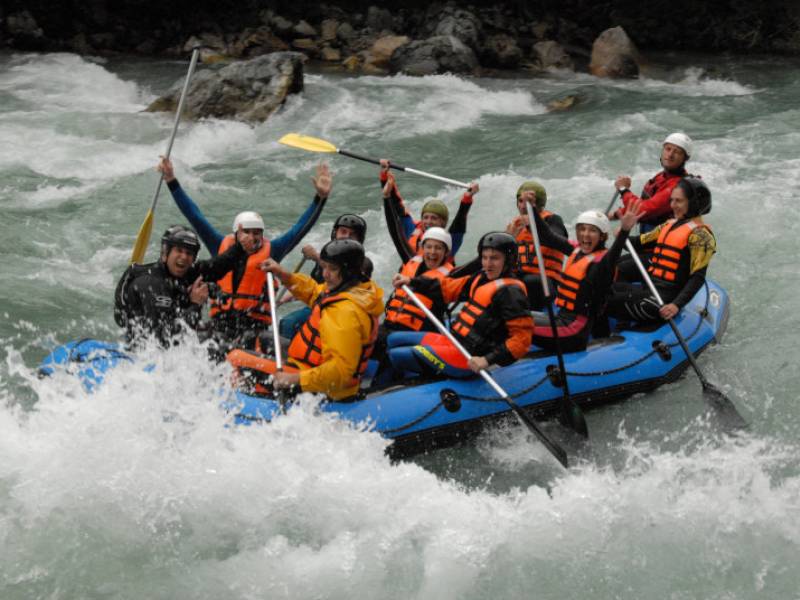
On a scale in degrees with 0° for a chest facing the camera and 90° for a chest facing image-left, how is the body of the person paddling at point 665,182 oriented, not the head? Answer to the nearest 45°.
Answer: approximately 45°

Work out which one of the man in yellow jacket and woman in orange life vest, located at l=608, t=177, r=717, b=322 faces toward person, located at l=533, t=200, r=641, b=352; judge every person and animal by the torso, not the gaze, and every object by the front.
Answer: the woman in orange life vest

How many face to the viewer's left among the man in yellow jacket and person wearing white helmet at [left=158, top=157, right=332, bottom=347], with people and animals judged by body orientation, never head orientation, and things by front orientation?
1

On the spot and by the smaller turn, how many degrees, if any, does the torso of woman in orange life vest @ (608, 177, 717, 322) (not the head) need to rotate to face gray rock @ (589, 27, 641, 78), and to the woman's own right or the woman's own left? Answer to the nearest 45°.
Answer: approximately 135° to the woman's own right

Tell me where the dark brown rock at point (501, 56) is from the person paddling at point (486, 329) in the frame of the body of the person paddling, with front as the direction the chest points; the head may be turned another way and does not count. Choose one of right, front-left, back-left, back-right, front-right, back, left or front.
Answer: back-right

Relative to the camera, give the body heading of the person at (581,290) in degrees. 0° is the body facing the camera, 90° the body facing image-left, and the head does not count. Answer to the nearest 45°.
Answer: approximately 45°

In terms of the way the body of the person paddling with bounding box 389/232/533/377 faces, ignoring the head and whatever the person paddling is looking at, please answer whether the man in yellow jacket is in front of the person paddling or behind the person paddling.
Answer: in front

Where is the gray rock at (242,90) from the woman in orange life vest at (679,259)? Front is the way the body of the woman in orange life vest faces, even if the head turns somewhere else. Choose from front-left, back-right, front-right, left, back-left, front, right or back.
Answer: right

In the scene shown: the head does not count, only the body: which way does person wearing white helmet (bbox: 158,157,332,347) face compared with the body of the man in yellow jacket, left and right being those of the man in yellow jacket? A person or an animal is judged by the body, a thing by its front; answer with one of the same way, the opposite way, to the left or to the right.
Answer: to the left
